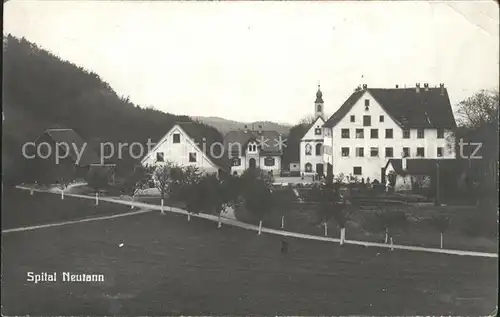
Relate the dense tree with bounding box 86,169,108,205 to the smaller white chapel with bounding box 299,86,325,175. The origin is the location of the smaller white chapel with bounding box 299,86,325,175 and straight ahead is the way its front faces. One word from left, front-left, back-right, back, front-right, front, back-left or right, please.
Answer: right

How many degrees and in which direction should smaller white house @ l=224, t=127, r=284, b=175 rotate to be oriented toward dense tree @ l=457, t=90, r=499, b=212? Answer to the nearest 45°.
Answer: approximately 90° to its left

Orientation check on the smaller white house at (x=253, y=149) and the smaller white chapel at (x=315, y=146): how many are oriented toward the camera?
2

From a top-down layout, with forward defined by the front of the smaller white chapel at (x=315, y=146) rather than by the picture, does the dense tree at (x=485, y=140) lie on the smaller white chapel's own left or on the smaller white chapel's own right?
on the smaller white chapel's own left

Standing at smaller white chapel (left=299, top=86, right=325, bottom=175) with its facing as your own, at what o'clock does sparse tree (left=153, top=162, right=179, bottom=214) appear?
The sparse tree is roughly at 1 o'clock from the smaller white chapel.

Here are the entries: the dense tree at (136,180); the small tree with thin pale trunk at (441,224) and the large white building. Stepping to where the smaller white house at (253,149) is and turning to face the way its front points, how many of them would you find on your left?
2

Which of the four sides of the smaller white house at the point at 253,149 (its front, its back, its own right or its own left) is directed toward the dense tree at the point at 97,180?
front

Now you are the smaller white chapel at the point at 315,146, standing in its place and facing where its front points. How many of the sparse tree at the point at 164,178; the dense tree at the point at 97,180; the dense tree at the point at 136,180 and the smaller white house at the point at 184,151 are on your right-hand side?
4

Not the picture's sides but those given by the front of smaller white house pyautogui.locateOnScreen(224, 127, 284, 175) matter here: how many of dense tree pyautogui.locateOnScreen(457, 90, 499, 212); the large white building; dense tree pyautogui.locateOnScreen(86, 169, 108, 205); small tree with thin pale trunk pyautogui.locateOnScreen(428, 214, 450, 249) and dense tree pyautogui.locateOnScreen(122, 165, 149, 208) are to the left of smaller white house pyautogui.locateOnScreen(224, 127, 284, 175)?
3
